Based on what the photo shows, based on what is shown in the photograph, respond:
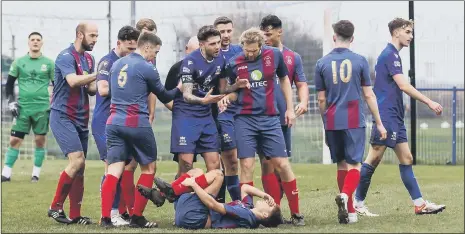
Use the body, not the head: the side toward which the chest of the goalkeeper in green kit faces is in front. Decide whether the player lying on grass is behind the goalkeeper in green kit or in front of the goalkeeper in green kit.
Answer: in front

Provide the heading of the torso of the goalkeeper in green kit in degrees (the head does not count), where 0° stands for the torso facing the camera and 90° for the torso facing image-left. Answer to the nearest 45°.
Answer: approximately 0°

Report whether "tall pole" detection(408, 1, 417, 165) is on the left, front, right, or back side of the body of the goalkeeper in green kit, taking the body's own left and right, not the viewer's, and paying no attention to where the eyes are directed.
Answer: left

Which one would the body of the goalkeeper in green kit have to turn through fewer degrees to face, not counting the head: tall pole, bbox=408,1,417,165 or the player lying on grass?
the player lying on grass
